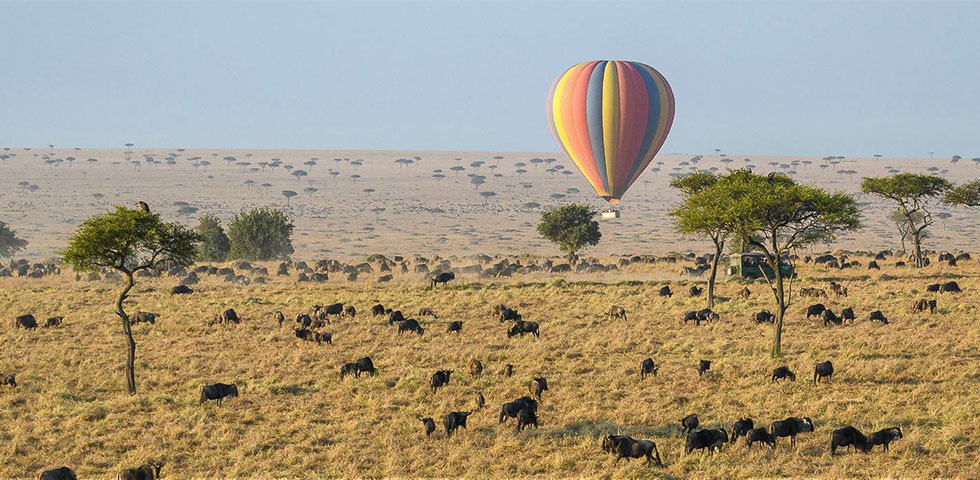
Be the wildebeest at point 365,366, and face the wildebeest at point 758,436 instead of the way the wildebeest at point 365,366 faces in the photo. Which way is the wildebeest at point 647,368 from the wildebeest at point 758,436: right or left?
left

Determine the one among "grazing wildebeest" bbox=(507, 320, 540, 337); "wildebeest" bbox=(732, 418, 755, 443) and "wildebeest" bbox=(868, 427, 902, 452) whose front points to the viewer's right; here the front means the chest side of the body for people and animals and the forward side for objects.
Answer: "wildebeest" bbox=(868, 427, 902, 452)

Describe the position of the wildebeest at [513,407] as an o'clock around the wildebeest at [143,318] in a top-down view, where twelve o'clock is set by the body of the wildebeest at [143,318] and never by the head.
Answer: the wildebeest at [513,407] is roughly at 2 o'clock from the wildebeest at [143,318].

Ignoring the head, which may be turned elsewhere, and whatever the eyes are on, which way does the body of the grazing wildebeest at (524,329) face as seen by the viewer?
to the viewer's left

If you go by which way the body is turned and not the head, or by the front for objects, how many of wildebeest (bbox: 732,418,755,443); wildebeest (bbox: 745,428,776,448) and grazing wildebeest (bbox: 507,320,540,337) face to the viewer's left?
1

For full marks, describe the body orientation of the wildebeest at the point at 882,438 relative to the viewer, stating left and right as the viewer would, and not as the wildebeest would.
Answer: facing to the right of the viewer

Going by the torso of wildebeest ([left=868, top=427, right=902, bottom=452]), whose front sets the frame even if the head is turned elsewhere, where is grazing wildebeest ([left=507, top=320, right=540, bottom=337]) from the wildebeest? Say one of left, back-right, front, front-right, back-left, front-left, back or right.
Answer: back-left

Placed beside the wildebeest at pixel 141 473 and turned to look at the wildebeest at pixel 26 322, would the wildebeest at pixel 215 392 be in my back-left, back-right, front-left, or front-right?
front-right
